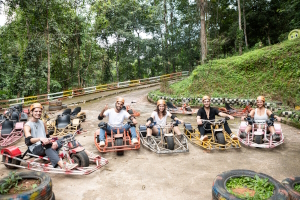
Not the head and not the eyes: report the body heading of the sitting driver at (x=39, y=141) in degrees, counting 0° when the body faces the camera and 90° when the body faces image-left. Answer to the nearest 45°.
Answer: approximately 315°

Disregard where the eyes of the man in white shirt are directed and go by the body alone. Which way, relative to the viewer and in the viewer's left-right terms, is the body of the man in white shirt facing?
facing the viewer

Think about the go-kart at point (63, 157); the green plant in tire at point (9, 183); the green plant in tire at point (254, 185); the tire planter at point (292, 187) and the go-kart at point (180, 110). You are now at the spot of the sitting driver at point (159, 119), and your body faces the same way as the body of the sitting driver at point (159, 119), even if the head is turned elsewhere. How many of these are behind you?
1

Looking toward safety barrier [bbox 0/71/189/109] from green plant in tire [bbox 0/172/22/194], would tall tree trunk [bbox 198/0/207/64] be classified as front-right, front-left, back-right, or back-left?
front-right

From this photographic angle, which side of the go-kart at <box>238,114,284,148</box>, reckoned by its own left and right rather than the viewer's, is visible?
front

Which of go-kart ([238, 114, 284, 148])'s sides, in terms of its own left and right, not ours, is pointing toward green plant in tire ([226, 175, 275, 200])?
front

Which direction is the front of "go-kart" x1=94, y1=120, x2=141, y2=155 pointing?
toward the camera

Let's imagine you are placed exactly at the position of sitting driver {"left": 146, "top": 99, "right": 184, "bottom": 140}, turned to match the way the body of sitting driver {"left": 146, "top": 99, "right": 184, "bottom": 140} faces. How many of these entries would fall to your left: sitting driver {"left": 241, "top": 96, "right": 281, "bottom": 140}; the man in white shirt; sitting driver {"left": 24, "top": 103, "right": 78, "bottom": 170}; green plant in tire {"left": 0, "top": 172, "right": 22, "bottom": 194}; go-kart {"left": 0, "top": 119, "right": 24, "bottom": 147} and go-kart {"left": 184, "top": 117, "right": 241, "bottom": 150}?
2

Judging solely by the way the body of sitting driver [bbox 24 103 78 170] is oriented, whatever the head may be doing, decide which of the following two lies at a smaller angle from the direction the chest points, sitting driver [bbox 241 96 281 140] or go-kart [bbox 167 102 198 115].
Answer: the sitting driver

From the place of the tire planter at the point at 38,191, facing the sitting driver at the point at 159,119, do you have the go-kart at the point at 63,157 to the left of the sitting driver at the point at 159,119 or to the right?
left
